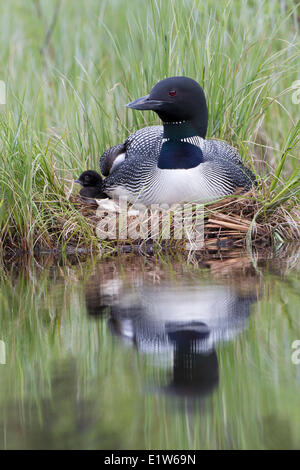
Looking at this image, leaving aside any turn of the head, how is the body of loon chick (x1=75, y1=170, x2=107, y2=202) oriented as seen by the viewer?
to the viewer's left

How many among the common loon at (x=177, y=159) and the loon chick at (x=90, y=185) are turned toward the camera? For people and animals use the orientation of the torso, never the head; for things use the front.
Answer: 1

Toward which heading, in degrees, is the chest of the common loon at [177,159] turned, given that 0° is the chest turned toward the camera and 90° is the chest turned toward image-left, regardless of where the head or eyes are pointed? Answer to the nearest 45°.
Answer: approximately 0°

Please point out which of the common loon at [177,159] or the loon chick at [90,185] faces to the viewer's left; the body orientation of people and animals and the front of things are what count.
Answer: the loon chick
